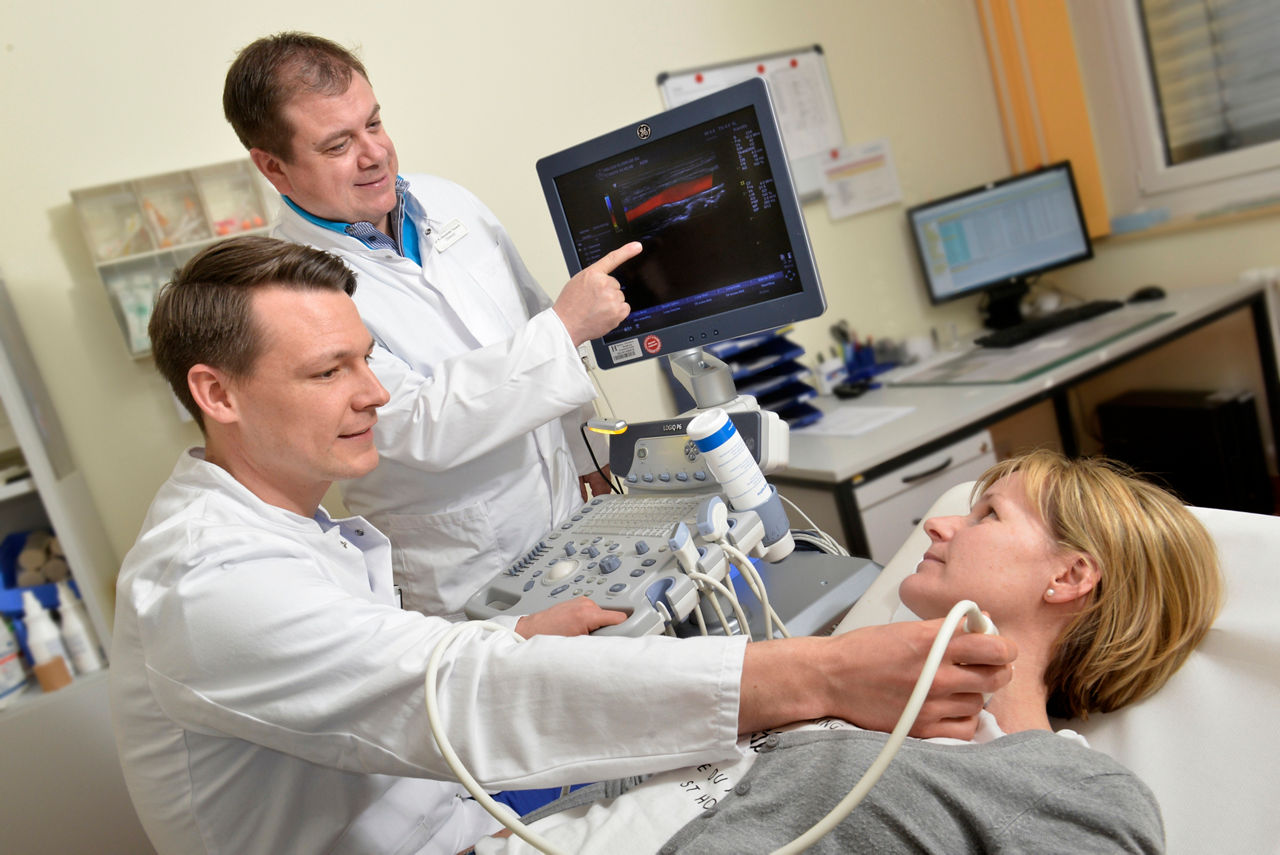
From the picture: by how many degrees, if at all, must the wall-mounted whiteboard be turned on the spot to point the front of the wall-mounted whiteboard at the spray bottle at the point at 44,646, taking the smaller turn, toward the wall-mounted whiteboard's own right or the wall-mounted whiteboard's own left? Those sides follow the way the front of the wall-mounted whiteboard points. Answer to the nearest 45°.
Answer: approximately 45° to the wall-mounted whiteboard's own right

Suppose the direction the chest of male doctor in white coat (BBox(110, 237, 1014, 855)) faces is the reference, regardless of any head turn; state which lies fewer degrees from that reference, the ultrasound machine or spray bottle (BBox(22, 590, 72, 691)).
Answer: the ultrasound machine

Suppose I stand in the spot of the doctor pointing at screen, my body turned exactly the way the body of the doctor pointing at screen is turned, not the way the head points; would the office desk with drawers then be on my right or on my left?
on my left

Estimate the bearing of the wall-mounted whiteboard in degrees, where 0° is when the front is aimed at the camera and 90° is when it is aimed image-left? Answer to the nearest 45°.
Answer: approximately 0°

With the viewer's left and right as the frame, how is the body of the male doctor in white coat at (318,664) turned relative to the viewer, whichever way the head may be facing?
facing to the right of the viewer

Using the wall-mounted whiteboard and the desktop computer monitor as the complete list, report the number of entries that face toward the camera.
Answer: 2

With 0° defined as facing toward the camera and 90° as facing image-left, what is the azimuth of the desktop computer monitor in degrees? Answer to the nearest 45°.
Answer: approximately 0°

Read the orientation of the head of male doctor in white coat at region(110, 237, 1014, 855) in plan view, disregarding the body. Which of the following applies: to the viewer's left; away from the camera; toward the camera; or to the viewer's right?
to the viewer's right

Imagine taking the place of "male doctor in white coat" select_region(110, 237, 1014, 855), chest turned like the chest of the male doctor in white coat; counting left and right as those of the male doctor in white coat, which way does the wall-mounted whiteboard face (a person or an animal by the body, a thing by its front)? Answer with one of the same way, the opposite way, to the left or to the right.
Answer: to the right
